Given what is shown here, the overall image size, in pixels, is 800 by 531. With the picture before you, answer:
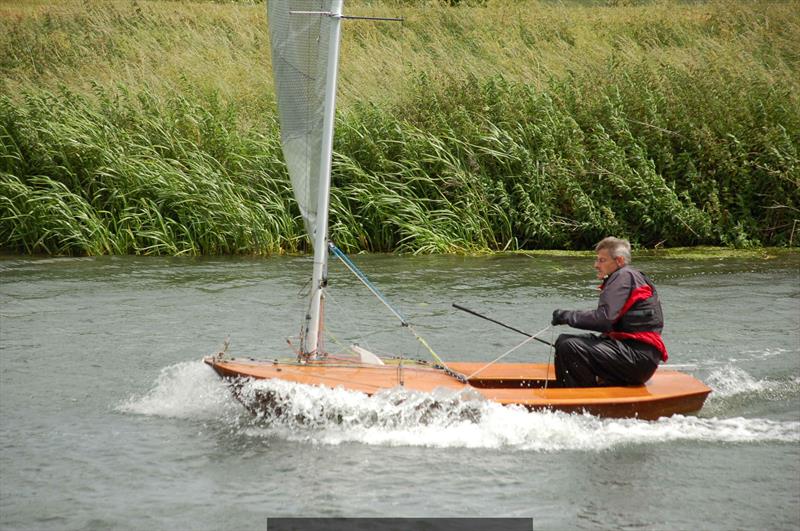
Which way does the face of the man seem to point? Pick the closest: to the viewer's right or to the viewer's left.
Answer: to the viewer's left

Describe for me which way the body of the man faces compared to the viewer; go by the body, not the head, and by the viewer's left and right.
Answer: facing to the left of the viewer

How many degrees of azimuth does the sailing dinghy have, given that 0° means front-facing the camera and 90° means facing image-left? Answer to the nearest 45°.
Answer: approximately 90°
